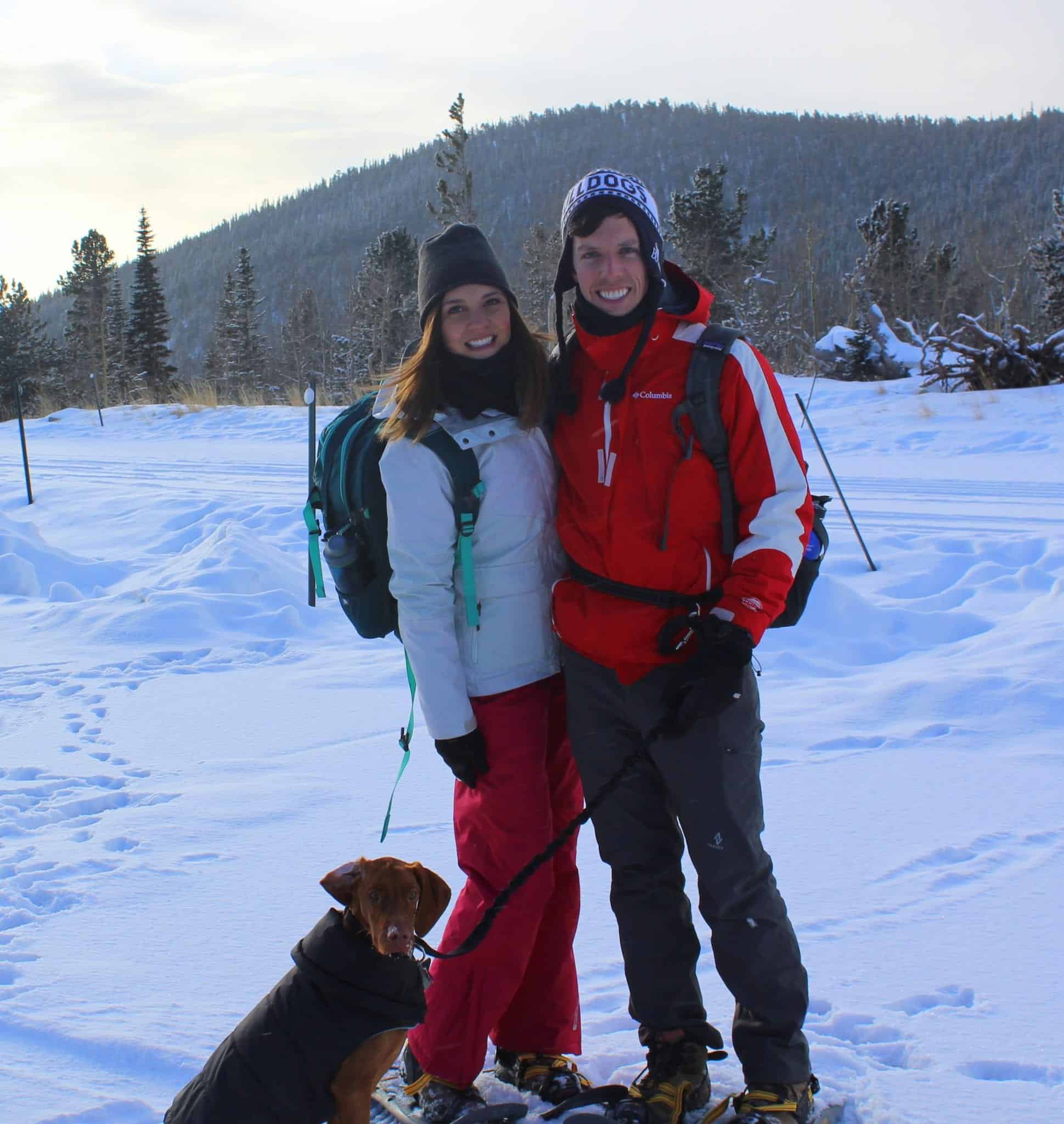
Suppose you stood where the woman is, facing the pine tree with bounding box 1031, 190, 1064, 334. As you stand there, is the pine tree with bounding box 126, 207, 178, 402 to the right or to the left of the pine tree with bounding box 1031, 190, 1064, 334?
left

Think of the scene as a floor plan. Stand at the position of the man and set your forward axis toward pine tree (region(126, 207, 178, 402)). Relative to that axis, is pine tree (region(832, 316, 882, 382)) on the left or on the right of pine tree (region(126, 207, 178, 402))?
right

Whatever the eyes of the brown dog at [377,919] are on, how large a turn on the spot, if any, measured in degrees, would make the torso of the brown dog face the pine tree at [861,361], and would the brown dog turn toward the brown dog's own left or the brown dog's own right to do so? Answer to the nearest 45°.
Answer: approximately 90° to the brown dog's own left

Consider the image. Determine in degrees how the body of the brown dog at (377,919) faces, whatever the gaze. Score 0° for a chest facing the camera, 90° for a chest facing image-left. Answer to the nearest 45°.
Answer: approximately 315°

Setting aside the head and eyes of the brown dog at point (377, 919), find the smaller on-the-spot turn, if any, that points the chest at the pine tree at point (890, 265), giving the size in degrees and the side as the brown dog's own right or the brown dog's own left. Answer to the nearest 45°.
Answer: approximately 90° to the brown dog's own left

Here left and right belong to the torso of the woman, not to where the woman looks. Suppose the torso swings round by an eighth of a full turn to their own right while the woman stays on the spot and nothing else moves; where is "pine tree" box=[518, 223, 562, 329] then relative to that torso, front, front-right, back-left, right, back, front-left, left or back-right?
back

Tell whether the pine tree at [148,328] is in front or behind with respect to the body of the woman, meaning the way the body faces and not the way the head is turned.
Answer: behind

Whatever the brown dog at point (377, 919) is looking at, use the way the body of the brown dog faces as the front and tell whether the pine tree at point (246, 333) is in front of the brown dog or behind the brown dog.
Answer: behind
